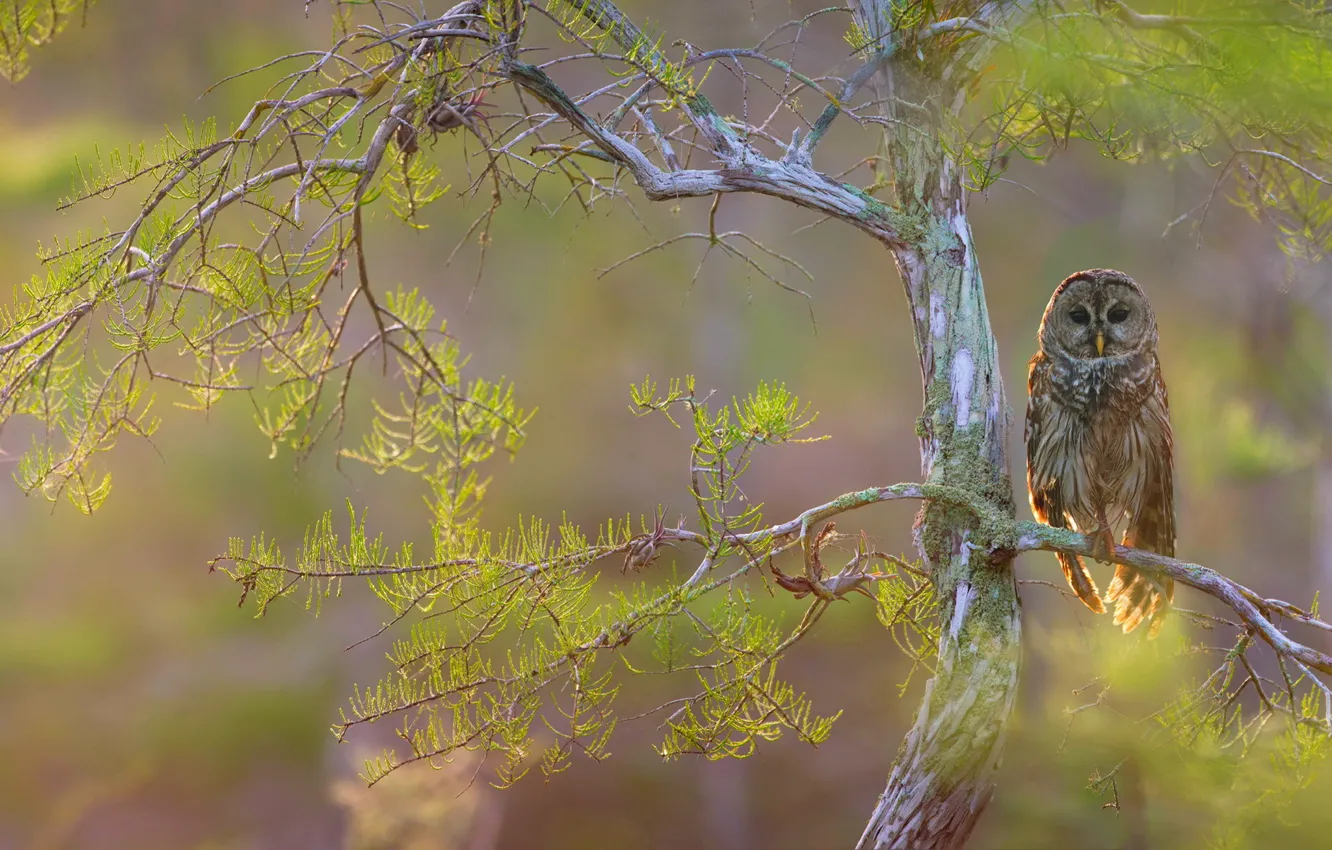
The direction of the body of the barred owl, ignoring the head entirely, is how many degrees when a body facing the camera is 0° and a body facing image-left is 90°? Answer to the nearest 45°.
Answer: approximately 0°
